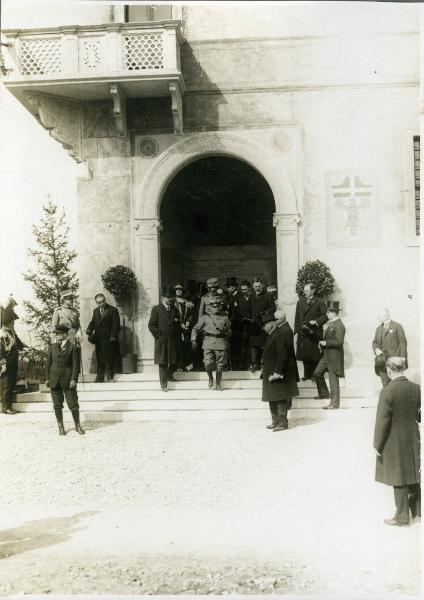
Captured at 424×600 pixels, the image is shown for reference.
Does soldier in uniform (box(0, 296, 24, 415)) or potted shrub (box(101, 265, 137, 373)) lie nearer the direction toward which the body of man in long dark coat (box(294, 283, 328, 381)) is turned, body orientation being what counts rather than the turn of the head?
the soldier in uniform

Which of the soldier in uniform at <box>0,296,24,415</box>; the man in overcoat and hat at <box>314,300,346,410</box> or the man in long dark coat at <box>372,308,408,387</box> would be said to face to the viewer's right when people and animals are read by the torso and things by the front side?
the soldier in uniform

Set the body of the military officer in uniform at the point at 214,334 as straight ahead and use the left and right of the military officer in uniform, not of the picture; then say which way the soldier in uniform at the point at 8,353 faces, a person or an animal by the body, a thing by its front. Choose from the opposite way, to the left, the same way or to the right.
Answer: to the left

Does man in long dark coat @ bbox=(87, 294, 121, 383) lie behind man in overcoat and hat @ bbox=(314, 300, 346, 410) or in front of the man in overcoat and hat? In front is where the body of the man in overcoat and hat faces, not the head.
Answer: in front

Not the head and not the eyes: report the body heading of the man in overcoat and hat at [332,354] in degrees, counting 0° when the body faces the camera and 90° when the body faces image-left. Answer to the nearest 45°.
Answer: approximately 90°

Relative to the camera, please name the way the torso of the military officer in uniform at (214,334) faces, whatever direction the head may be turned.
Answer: toward the camera

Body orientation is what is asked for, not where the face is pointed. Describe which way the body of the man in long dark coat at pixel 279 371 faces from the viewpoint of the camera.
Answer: to the viewer's left

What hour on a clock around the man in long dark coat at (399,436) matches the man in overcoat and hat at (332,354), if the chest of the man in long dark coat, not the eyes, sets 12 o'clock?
The man in overcoat and hat is roughly at 1 o'clock from the man in long dark coat.

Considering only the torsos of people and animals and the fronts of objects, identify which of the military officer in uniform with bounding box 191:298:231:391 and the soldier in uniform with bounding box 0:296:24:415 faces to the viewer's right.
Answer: the soldier in uniform

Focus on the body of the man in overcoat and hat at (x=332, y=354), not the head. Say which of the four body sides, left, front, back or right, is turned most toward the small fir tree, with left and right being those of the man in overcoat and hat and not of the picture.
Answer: front

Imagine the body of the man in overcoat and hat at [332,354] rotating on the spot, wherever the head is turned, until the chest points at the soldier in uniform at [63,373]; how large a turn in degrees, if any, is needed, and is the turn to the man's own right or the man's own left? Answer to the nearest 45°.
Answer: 0° — they already face them

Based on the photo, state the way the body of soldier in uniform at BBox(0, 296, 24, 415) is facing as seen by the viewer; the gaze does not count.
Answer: to the viewer's right

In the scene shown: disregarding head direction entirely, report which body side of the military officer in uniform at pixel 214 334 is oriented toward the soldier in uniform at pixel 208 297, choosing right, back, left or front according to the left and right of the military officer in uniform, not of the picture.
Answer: back
